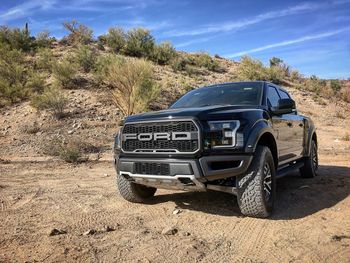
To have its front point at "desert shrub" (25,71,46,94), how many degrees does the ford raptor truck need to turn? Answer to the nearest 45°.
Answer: approximately 90° to its right

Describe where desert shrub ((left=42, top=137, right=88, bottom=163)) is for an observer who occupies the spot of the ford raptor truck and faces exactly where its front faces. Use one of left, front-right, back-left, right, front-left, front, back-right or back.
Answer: right

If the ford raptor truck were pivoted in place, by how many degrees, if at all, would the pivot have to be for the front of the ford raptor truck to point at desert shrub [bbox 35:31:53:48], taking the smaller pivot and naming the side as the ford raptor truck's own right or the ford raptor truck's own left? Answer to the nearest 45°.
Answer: approximately 90° to the ford raptor truck's own right

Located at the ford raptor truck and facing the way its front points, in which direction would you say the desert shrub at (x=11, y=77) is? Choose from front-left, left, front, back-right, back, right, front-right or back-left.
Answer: right

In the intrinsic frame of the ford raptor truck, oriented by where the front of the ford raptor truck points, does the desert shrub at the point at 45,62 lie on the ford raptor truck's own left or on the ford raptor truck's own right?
on the ford raptor truck's own right

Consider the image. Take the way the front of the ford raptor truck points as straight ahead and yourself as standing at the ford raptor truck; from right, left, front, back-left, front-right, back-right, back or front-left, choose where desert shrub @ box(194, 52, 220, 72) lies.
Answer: back-right

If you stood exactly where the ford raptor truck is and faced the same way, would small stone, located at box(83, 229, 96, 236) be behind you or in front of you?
in front

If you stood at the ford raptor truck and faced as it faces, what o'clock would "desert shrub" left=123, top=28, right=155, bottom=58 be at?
The desert shrub is roughly at 4 o'clock from the ford raptor truck.

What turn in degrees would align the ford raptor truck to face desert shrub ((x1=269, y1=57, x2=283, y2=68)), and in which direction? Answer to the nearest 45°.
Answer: approximately 135° to its right

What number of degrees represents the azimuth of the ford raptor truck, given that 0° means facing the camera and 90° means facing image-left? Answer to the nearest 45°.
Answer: approximately 45°

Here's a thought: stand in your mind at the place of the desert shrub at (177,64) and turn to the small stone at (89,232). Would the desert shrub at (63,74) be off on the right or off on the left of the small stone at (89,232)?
right
